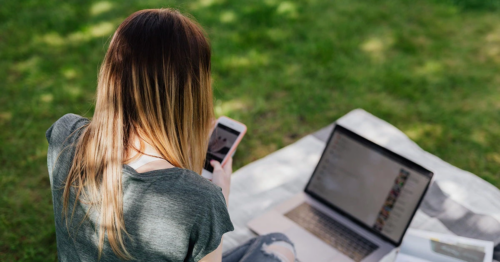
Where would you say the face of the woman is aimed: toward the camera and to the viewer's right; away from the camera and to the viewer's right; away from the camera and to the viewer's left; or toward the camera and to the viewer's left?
away from the camera and to the viewer's right

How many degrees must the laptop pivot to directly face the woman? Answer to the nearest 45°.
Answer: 0° — it already faces them

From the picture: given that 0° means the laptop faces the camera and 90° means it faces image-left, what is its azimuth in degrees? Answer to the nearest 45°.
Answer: approximately 45°
